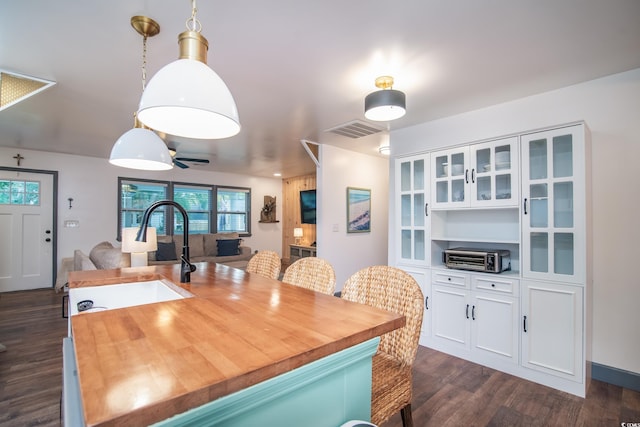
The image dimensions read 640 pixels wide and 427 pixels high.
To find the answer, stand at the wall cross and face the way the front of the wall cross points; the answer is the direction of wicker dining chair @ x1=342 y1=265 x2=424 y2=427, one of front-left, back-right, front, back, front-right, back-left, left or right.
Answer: front

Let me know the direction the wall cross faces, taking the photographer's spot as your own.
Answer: facing the viewer

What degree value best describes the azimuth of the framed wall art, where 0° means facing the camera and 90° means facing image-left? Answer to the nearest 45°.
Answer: approximately 315°

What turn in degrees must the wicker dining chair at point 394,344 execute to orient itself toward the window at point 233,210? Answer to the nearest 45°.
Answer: approximately 90° to its right

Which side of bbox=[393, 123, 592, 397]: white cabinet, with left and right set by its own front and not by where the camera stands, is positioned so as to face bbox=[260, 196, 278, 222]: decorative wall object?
right

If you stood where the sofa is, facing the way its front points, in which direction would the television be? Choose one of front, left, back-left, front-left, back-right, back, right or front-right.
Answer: left

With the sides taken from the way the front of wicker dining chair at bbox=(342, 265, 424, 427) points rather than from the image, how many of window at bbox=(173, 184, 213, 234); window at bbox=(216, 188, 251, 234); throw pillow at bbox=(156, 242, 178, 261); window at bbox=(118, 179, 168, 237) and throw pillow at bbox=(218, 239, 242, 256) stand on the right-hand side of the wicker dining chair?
5

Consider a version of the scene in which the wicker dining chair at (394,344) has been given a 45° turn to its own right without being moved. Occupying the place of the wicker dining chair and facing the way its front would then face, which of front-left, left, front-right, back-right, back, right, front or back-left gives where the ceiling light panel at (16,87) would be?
front

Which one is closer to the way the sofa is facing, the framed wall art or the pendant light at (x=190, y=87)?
the pendant light

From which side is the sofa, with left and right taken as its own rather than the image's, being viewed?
front

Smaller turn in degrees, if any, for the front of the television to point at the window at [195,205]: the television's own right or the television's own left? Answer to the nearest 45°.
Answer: approximately 45° to the television's own right

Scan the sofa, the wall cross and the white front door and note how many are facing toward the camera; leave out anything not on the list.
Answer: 3

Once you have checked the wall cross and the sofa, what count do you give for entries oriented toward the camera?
2

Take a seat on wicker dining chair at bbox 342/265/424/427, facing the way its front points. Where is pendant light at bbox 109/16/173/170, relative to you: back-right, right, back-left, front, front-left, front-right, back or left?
front-right

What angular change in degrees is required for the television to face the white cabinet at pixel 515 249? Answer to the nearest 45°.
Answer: approximately 45° to its left
